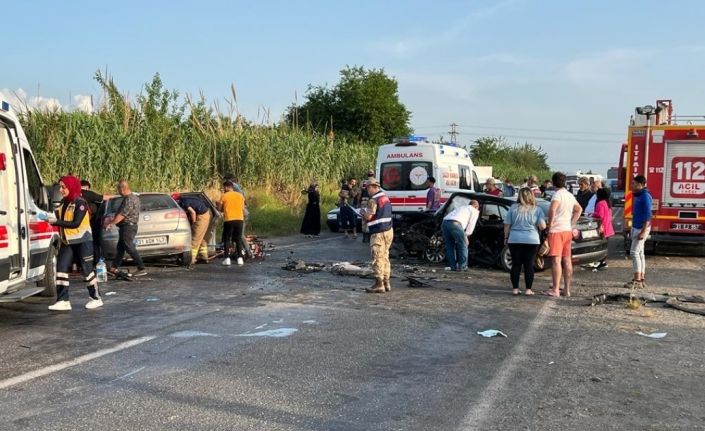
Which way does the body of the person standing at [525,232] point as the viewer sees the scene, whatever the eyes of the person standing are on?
away from the camera

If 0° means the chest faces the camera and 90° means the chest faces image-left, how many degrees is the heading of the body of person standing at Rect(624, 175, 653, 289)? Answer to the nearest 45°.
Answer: approximately 90°

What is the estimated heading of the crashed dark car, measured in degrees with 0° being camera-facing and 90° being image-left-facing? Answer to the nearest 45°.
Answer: approximately 135°

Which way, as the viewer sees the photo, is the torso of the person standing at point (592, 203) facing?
to the viewer's left

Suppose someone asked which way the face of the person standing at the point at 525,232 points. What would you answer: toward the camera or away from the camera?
away from the camera

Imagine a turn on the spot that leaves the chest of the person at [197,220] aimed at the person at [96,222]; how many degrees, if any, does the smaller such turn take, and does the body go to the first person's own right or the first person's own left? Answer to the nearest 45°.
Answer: approximately 45° to the first person's own left

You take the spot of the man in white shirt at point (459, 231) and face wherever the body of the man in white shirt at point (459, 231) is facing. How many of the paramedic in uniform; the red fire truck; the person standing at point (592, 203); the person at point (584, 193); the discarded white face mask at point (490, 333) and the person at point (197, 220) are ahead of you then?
3

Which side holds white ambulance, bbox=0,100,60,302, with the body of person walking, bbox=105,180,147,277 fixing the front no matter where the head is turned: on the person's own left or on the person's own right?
on the person's own left

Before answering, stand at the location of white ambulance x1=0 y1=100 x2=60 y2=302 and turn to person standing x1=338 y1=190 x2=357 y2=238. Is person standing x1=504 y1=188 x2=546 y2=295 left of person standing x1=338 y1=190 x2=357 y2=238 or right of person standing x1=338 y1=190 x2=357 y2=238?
right

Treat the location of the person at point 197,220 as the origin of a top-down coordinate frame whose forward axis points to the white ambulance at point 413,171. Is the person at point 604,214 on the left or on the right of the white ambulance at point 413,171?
right
